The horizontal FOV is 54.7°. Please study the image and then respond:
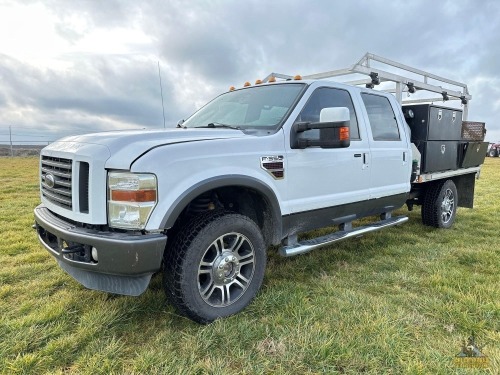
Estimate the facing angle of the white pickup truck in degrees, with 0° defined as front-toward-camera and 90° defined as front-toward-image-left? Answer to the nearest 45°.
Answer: approximately 45°
